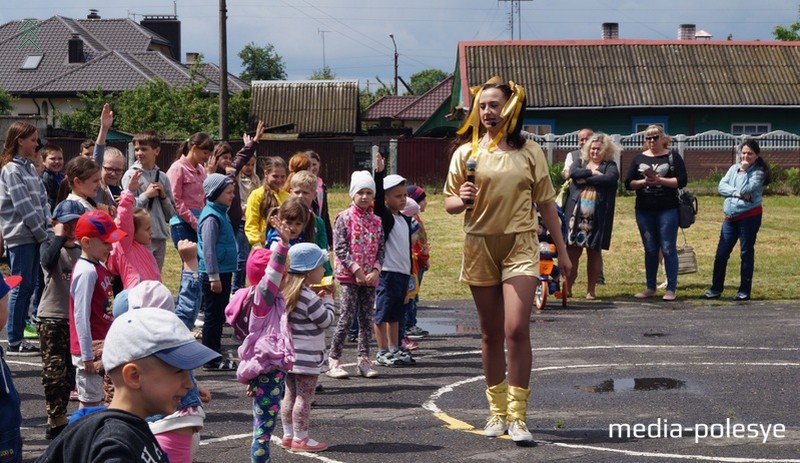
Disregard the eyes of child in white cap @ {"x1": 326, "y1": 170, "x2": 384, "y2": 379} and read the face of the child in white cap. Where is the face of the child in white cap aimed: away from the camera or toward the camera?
toward the camera

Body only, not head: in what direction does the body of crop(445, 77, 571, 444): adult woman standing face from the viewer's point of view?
toward the camera

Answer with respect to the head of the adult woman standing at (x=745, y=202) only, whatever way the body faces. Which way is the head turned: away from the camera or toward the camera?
toward the camera

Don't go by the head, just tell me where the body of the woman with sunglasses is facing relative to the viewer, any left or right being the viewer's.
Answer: facing the viewer

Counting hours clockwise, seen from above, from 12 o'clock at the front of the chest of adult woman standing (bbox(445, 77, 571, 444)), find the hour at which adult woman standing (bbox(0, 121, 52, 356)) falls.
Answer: adult woman standing (bbox(0, 121, 52, 356)) is roughly at 4 o'clock from adult woman standing (bbox(445, 77, 571, 444)).

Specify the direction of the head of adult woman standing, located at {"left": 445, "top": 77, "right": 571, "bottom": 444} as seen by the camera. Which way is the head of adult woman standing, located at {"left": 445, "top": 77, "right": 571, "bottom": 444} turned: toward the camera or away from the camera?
toward the camera

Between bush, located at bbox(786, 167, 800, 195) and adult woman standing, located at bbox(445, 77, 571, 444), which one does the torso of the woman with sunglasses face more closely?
the adult woman standing

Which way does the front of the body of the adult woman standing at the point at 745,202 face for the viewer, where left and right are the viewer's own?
facing the viewer and to the left of the viewer

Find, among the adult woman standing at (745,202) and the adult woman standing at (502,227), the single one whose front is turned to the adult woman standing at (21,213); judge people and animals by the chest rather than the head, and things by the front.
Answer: the adult woman standing at (745,202)

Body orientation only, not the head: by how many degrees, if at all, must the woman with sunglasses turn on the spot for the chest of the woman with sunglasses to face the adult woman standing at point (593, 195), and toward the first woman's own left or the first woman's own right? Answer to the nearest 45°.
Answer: approximately 90° to the first woman's own right

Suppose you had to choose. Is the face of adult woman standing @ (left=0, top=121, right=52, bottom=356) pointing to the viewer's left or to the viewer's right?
to the viewer's right
